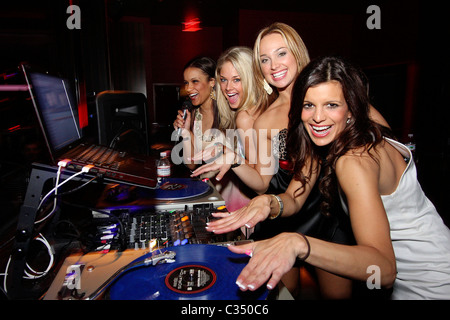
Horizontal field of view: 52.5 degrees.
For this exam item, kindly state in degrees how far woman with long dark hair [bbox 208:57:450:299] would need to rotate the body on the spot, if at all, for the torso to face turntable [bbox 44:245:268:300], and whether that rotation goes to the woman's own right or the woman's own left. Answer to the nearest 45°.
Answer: approximately 45° to the woman's own left

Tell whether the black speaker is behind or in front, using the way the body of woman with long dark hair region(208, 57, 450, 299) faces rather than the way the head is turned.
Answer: in front

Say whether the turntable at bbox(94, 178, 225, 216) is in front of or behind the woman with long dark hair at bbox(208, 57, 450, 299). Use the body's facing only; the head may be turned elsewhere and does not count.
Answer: in front

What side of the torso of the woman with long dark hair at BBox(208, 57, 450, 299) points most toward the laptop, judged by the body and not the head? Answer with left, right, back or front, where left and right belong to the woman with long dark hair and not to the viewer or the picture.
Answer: front

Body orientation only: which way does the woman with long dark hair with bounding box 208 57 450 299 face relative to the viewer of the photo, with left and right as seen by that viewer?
facing to the left of the viewer
